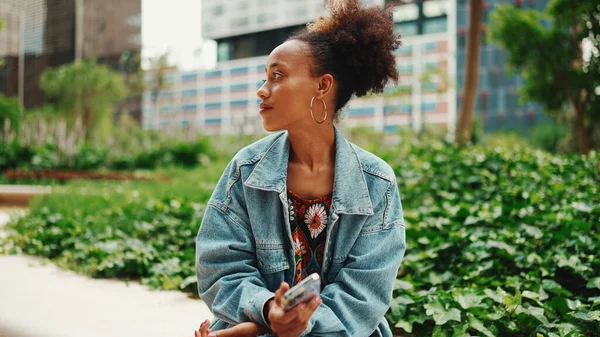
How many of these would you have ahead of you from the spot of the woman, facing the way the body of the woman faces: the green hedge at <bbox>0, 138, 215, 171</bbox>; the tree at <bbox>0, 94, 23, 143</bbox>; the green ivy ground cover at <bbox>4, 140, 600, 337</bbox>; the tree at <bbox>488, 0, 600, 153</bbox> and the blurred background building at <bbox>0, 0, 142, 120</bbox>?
0

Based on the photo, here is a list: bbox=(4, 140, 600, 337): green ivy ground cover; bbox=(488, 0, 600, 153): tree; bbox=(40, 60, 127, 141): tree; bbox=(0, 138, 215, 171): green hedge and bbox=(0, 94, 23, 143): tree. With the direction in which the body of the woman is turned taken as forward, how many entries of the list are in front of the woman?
0

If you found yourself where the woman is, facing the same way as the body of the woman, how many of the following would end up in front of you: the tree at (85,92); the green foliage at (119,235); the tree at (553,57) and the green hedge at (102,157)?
0

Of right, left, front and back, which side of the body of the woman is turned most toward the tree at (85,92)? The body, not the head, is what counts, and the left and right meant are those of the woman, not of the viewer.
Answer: back

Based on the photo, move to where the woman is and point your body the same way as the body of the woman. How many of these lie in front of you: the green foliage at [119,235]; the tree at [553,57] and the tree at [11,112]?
0

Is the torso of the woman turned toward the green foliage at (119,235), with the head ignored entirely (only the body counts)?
no

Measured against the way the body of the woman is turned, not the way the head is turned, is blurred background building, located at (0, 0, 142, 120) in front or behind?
behind

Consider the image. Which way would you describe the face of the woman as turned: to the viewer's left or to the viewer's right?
to the viewer's left

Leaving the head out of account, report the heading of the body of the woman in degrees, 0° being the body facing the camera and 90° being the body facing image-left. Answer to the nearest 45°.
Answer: approximately 0°

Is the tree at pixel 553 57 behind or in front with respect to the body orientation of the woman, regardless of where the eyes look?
behind

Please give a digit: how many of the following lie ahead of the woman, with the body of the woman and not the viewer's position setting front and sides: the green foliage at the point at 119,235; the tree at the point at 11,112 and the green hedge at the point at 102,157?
0

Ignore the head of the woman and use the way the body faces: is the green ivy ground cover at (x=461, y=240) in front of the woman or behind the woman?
behind
